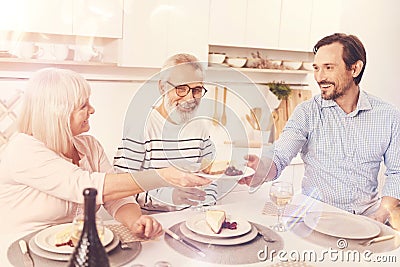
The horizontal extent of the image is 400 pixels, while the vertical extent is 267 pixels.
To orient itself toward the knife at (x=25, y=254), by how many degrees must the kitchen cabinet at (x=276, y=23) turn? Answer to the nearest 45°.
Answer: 0° — it already faces it

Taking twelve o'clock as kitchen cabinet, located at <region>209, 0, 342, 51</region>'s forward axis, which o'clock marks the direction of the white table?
The white table is roughly at 12 o'clock from the kitchen cabinet.

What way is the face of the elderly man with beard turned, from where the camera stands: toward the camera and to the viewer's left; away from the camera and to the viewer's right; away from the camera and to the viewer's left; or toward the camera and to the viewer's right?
toward the camera and to the viewer's right

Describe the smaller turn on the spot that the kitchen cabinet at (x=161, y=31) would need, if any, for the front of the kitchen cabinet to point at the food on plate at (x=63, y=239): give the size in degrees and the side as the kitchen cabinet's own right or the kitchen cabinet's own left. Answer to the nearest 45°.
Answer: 0° — it already faces it

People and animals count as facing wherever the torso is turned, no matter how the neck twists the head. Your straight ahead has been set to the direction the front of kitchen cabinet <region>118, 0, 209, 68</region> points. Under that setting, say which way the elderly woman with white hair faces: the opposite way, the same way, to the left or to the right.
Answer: to the left

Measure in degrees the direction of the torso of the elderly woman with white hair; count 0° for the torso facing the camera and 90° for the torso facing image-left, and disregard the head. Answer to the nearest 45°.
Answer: approximately 270°

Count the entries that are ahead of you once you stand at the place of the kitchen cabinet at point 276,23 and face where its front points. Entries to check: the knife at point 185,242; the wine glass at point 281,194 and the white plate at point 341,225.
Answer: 3

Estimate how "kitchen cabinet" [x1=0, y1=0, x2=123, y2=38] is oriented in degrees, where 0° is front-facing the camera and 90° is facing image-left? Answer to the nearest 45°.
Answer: approximately 0°
